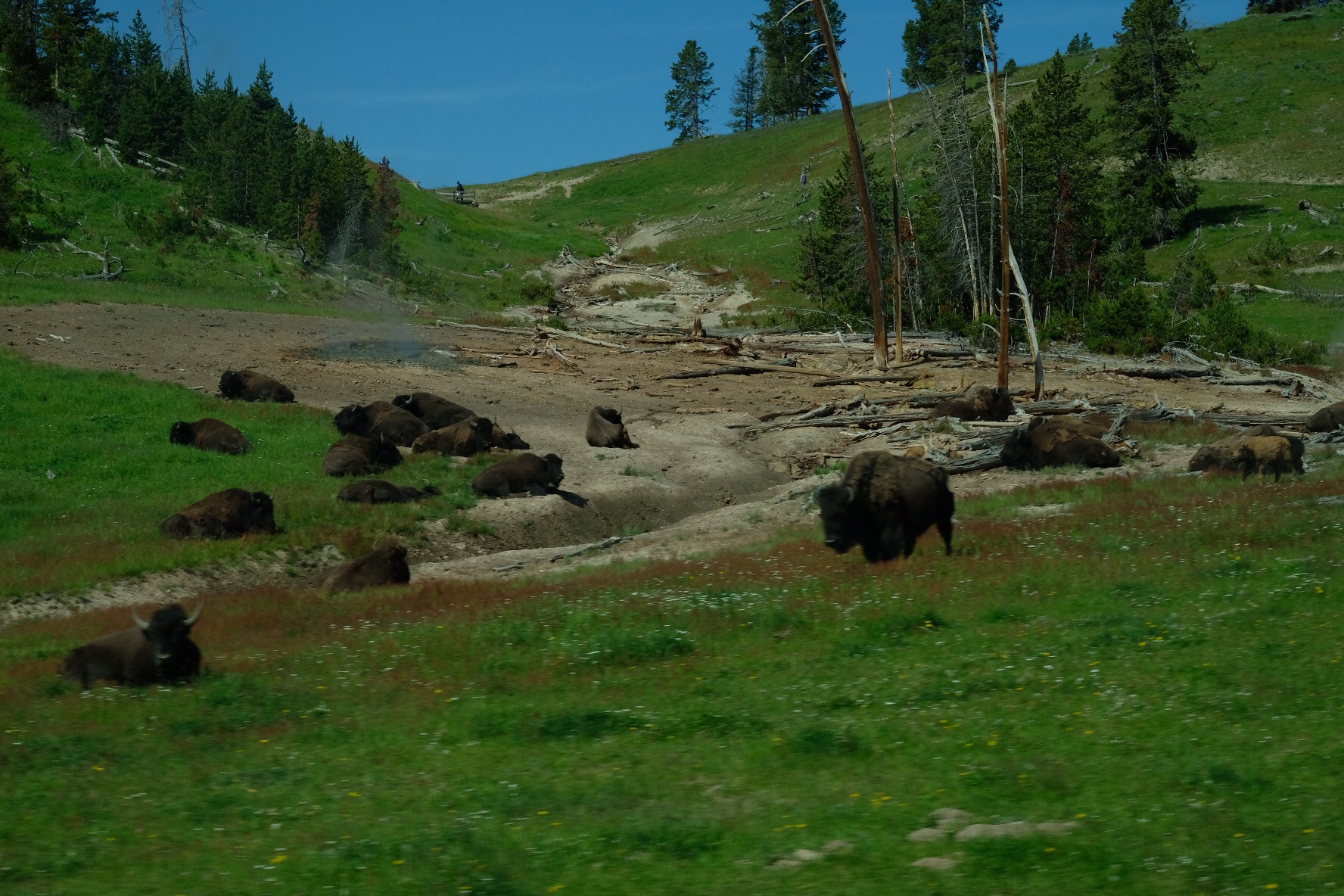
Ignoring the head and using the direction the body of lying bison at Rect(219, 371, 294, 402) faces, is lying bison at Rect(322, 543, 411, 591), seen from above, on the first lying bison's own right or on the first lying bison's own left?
on the first lying bison's own left

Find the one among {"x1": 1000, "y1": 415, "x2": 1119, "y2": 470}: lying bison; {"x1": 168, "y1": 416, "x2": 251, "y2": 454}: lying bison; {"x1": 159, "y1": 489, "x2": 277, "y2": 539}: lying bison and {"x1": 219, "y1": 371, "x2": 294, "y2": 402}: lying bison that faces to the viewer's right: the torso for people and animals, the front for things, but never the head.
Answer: {"x1": 159, "y1": 489, "x2": 277, "y2": 539}: lying bison

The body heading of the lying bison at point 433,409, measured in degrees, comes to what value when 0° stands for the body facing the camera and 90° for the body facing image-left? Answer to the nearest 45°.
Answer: approximately 90°

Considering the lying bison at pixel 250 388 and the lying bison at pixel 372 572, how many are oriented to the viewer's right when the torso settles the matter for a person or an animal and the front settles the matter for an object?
1

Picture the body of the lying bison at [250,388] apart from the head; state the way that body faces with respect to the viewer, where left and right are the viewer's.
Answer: facing to the left of the viewer

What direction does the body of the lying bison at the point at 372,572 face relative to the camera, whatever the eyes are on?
to the viewer's right

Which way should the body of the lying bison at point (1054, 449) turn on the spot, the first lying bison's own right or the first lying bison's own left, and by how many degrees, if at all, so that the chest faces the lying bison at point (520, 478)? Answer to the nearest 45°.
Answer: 0° — it already faces it

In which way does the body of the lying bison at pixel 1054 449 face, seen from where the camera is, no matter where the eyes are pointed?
to the viewer's left

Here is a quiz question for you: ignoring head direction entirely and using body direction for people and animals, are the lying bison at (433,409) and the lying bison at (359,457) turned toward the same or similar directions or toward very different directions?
very different directions

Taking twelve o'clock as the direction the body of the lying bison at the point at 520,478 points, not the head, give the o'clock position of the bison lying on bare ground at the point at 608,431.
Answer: The bison lying on bare ground is roughly at 10 o'clock from the lying bison.

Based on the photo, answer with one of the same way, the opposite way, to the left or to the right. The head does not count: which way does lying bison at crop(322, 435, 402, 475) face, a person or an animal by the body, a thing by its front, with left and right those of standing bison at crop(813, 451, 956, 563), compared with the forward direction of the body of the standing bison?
the opposite way

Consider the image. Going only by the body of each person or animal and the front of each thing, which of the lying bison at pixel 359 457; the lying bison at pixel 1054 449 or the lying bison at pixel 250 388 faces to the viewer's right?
the lying bison at pixel 359 457

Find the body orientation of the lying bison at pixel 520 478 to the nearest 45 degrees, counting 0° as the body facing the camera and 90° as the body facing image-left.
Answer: approximately 270°

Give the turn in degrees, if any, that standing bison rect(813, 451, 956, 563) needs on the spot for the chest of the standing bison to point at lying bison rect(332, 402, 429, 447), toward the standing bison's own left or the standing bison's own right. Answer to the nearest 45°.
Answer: approximately 90° to the standing bison's own right

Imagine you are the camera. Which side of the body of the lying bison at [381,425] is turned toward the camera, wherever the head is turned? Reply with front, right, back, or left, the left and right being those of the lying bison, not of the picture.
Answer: left
